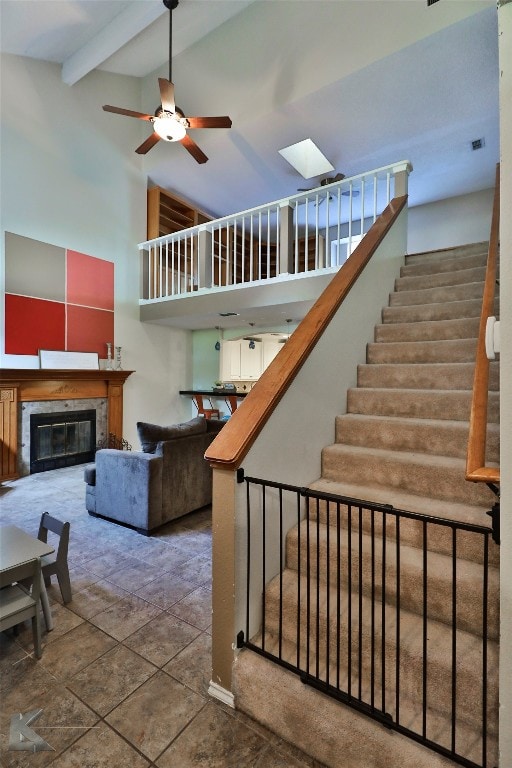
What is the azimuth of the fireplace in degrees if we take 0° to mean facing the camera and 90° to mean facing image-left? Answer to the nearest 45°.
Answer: approximately 315°

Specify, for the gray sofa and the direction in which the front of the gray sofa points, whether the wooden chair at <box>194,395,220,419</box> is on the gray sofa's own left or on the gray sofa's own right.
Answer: on the gray sofa's own right

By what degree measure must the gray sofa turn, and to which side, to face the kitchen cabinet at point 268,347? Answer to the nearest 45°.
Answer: approximately 90° to its right

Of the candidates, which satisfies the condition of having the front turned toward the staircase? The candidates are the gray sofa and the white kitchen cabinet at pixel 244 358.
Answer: the white kitchen cabinet

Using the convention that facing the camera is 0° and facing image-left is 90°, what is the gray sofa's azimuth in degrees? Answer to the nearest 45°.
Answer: approximately 135°

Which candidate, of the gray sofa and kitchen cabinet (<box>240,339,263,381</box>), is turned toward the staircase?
the kitchen cabinet

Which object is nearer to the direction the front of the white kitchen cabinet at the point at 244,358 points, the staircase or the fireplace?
the staircase

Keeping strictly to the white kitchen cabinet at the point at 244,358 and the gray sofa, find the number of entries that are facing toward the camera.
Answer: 1
